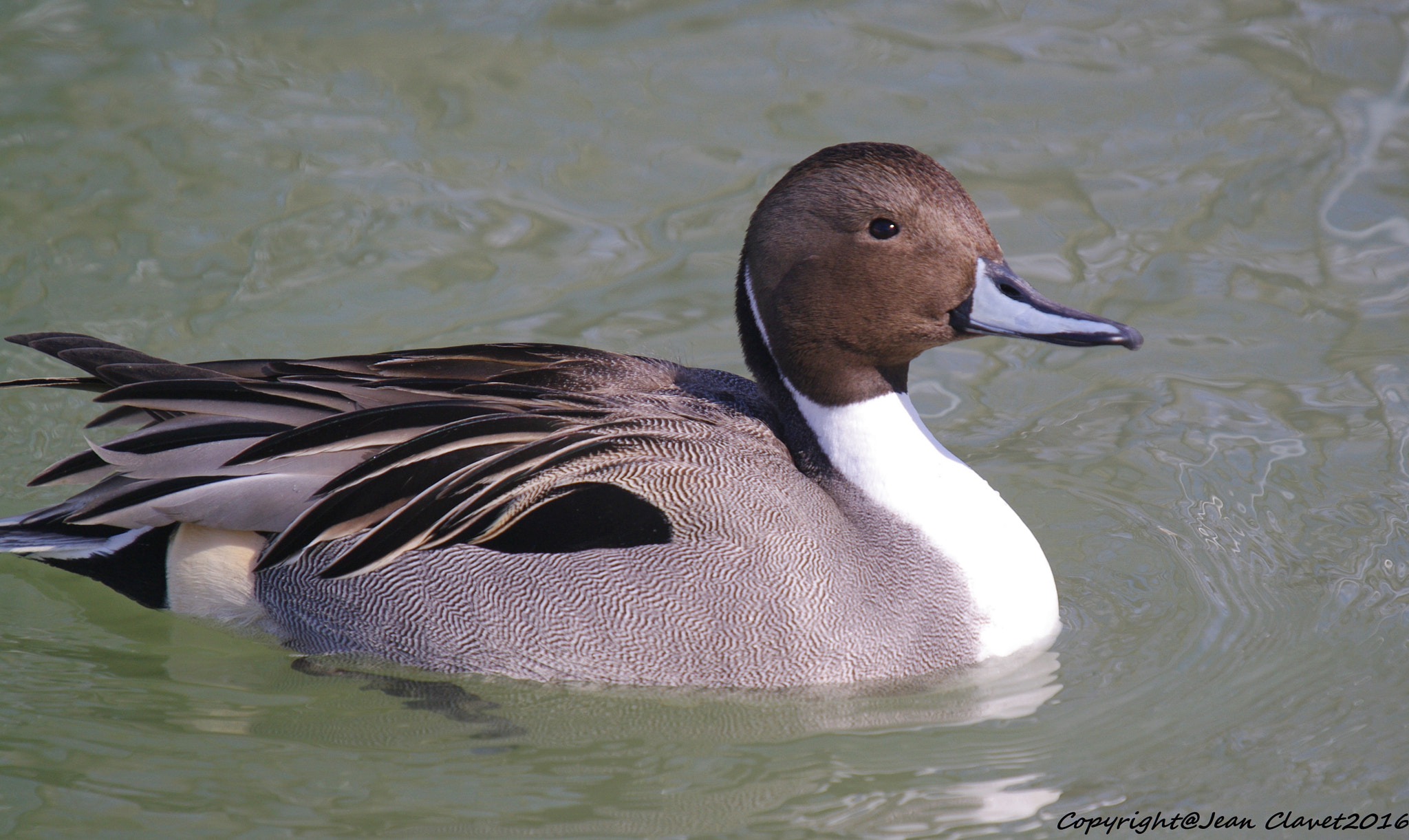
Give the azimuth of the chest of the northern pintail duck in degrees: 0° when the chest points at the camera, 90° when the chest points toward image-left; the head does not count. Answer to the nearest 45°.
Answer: approximately 270°
